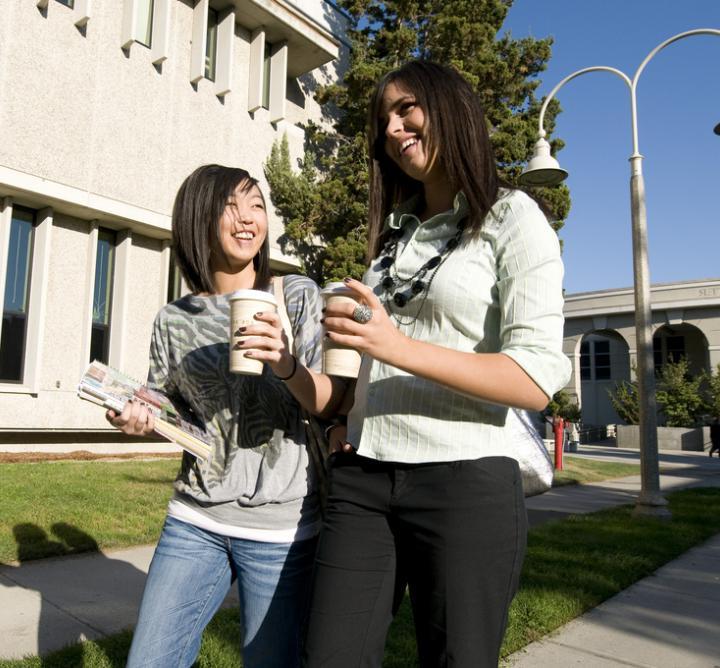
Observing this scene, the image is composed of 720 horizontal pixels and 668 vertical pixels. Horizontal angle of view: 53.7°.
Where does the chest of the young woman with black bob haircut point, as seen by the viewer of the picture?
toward the camera

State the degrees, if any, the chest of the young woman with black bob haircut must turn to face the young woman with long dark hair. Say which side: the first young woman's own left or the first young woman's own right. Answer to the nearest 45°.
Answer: approximately 45° to the first young woman's own left

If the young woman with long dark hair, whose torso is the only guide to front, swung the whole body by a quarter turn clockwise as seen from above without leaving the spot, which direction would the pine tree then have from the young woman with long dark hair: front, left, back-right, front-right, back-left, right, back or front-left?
front-right

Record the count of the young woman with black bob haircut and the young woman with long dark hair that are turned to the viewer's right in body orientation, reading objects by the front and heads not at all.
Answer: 0

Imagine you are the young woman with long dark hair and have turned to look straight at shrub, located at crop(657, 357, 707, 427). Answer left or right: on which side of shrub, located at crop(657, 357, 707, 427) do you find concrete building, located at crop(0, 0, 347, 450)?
left

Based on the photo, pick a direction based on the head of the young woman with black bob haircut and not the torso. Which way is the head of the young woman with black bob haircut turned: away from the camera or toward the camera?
toward the camera

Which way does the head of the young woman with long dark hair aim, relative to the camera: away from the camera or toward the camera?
toward the camera

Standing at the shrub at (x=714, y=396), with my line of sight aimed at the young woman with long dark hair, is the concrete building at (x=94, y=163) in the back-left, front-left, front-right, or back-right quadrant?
front-right

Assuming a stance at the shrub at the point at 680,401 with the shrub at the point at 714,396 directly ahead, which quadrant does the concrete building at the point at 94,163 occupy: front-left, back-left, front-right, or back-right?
back-right

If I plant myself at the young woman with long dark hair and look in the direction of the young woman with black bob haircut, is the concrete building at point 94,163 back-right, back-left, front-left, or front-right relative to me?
front-right

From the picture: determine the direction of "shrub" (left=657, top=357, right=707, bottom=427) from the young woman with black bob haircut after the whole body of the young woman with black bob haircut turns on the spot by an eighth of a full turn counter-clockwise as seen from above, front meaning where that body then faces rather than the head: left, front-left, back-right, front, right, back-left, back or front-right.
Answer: left

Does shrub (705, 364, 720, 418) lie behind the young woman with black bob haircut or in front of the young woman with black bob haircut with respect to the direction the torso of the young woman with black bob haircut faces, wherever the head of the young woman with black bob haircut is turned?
behind

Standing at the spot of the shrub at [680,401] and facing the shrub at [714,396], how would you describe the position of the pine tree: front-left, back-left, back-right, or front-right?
back-right

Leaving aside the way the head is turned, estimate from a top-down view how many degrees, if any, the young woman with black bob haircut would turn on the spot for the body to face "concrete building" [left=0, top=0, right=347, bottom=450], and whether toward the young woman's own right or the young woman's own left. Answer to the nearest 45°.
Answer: approximately 180°

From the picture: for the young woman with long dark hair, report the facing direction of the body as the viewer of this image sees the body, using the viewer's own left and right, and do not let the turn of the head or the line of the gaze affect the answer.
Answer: facing the viewer and to the left of the viewer
